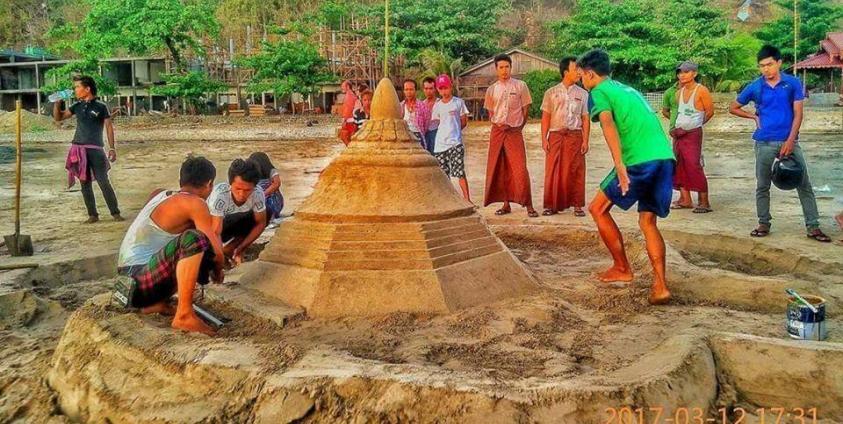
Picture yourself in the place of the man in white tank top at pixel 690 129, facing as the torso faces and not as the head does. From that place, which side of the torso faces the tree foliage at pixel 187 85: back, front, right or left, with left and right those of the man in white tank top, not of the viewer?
right

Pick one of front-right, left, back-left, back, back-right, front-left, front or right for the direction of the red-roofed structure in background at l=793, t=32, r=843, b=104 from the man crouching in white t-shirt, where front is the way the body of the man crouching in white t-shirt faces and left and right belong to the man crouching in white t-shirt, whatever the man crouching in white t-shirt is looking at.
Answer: back-left

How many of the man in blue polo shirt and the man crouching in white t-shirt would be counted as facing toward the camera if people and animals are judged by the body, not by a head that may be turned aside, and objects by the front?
2

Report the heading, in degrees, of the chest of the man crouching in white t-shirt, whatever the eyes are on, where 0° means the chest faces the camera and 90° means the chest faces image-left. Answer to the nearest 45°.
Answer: approximately 0°

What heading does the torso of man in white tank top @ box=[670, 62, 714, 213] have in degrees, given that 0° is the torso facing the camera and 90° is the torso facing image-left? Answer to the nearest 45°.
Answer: approximately 45°

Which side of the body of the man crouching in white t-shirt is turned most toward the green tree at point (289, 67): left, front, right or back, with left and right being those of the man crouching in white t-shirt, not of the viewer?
back

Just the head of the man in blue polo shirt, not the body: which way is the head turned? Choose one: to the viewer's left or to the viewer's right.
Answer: to the viewer's left
